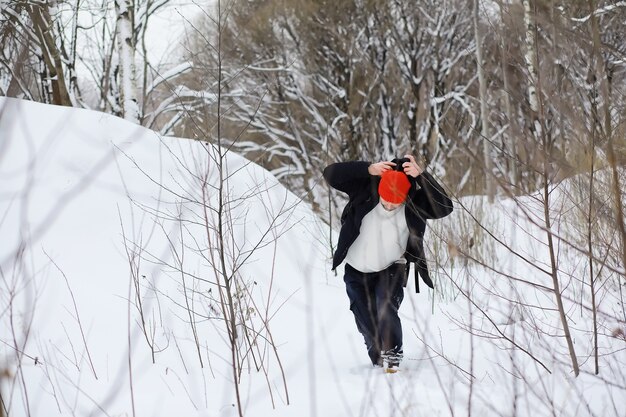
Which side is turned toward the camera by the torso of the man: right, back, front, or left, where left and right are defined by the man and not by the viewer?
front

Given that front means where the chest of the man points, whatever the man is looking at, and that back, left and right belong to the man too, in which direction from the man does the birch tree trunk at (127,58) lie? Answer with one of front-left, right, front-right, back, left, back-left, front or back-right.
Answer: back-right
